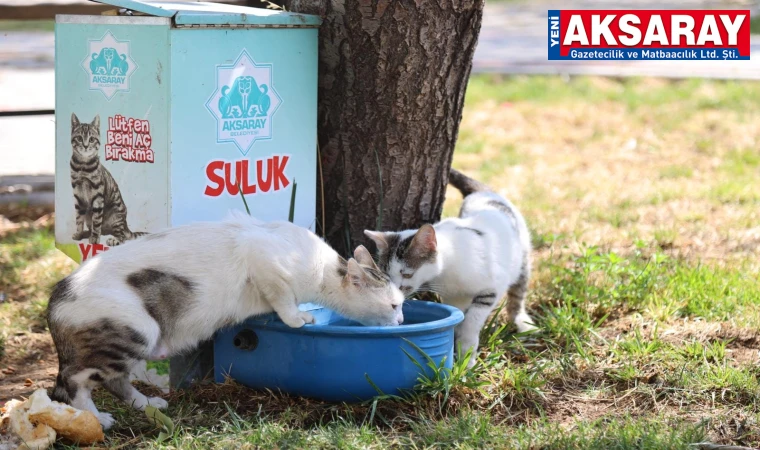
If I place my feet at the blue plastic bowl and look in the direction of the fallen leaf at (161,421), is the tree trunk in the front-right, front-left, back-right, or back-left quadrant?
back-right

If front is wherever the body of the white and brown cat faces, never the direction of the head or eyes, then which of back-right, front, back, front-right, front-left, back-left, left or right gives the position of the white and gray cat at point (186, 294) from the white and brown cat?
front

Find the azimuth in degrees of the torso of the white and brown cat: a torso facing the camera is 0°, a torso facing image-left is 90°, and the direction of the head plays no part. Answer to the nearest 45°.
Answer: approximately 45°

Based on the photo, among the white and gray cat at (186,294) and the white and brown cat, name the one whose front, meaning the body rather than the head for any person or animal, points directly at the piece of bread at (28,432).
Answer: the white and brown cat

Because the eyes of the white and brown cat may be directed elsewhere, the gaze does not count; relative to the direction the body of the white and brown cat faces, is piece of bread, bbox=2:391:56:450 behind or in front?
in front

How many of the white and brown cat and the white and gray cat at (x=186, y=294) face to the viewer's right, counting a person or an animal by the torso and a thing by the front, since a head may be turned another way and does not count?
1

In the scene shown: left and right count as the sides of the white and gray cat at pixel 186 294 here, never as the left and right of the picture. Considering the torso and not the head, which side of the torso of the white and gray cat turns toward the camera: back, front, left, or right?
right
